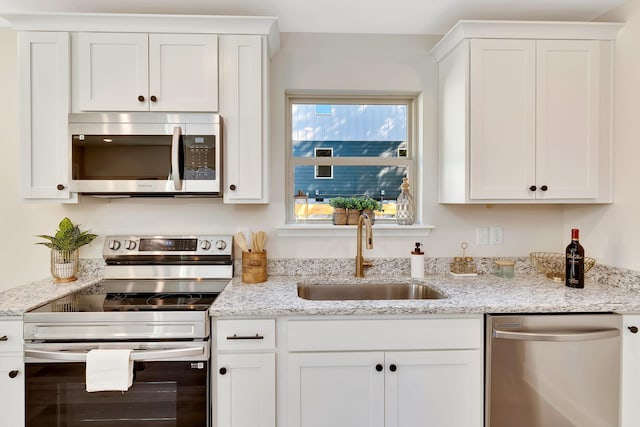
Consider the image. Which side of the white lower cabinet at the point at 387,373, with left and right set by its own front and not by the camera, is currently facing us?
front

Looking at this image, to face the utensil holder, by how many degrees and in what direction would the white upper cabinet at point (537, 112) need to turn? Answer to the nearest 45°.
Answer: approximately 45° to its right

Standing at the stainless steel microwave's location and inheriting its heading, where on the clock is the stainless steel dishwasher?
The stainless steel dishwasher is roughly at 10 o'clock from the stainless steel microwave.

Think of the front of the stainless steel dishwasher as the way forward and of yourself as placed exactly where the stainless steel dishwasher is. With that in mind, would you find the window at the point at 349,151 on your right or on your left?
on your right

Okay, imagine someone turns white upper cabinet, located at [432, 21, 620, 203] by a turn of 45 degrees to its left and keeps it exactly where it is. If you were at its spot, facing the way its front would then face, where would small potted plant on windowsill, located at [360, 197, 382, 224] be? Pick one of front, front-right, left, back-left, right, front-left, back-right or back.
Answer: back-right

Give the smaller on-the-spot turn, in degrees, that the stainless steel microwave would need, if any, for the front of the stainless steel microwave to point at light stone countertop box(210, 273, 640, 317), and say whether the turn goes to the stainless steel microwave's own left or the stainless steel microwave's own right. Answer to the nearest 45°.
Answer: approximately 45° to the stainless steel microwave's own left

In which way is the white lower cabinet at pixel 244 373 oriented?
toward the camera

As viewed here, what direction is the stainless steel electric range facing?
toward the camera

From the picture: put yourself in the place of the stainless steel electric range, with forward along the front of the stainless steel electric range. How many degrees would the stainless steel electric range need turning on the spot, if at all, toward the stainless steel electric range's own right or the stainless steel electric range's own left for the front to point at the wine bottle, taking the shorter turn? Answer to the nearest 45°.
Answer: approximately 90° to the stainless steel electric range's own left

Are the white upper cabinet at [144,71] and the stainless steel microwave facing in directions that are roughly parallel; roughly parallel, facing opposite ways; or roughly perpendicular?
roughly parallel

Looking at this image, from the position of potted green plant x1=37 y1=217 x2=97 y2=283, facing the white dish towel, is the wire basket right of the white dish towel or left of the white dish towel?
left

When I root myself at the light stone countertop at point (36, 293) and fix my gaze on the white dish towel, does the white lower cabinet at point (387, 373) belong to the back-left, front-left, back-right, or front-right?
front-left

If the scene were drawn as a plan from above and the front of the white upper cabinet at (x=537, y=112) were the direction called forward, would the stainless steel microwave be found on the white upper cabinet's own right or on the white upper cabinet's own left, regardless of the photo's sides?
on the white upper cabinet's own right
